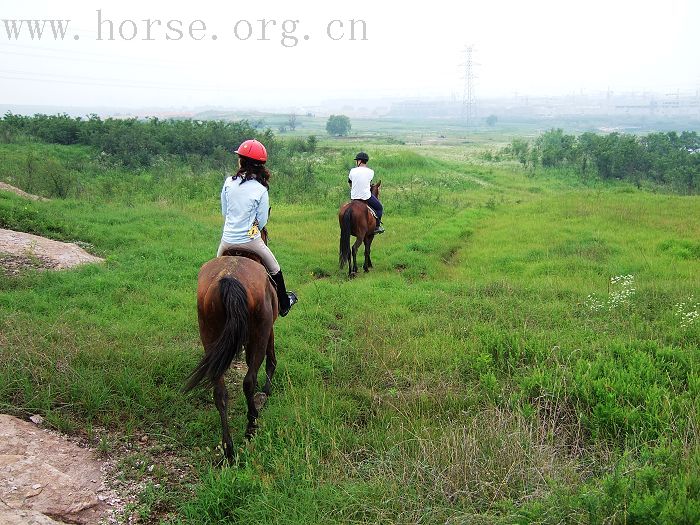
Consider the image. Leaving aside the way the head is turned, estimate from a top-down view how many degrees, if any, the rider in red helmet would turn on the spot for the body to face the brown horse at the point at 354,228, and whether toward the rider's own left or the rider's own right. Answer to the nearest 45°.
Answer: approximately 45° to the rider's own left

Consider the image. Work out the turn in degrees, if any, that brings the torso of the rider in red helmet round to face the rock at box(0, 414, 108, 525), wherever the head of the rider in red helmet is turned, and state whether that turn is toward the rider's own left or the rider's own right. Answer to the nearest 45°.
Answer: approximately 180°

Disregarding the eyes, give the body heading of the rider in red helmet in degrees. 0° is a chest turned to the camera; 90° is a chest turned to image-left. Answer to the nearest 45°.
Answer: approximately 225°

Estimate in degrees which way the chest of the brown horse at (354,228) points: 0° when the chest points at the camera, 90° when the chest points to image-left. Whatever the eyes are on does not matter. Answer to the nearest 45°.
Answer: approximately 225°
